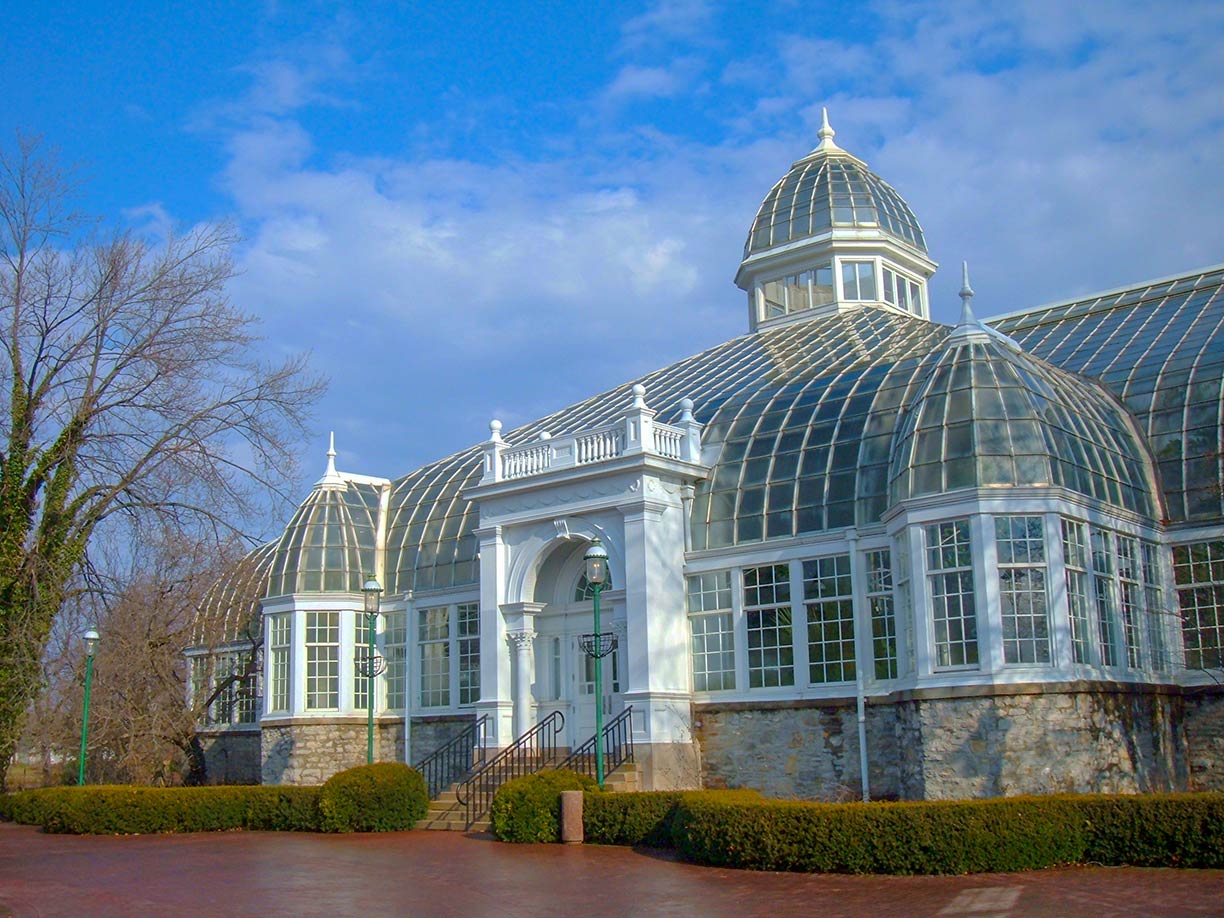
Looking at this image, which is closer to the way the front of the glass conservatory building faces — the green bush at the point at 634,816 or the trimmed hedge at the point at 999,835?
the green bush

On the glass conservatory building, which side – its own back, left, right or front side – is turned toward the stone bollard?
front

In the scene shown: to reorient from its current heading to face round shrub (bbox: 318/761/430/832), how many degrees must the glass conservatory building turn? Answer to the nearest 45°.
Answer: approximately 45° to its right

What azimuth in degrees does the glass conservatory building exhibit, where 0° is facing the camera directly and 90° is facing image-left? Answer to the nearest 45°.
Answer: approximately 45°

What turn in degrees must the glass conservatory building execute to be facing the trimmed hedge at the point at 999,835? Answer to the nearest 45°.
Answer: approximately 45° to its left

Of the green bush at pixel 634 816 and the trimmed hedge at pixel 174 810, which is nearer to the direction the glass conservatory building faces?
the green bush

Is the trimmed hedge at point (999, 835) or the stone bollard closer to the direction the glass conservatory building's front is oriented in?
the stone bollard

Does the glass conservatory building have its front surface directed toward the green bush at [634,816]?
yes
